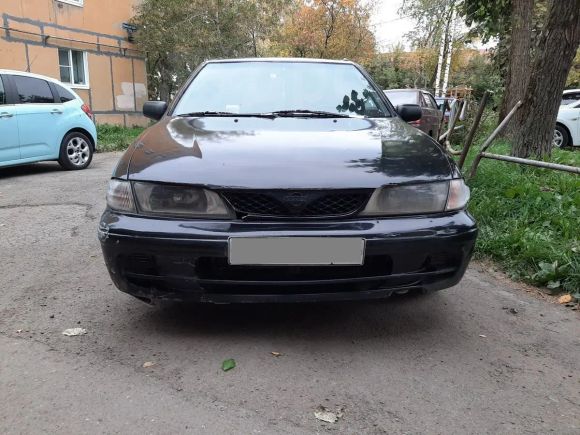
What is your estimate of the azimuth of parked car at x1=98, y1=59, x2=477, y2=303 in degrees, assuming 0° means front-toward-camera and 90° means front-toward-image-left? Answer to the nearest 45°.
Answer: approximately 0°

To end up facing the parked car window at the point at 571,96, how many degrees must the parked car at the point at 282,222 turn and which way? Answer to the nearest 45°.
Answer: approximately 135° to its left

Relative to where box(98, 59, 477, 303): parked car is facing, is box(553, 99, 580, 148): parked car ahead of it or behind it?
behind

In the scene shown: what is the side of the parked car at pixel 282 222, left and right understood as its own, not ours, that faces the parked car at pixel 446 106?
back

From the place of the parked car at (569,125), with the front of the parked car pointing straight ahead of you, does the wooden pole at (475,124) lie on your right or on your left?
on your left

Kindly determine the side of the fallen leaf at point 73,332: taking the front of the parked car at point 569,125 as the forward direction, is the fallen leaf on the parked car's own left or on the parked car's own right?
on the parked car's own left

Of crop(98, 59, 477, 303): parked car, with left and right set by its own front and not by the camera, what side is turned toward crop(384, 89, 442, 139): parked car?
back

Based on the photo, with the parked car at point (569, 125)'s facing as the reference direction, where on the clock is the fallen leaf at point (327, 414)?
The fallen leaf is roughly at 9 o'clock from the parked car.

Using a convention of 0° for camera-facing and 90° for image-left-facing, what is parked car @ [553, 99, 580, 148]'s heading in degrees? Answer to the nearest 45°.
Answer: approximately 90°

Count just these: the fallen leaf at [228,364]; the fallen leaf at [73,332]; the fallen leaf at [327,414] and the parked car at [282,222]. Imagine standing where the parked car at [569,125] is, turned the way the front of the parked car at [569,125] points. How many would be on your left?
4
